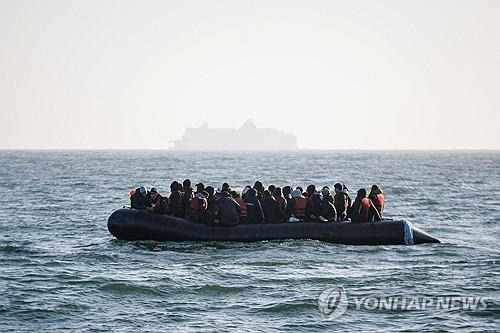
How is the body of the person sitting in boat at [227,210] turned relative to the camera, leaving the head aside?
away from the camera

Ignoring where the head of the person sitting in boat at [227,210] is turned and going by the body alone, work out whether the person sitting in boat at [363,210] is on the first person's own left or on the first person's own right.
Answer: on the first person's own right

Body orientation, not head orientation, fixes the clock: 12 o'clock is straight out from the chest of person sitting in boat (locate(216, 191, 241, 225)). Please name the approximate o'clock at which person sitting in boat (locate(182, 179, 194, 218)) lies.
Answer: person sitting in boat (locate(182, 179, 194, 218)) is roughly at 10 o'clock from person sitting in boat (locate(216, 191, 241, 225)).
